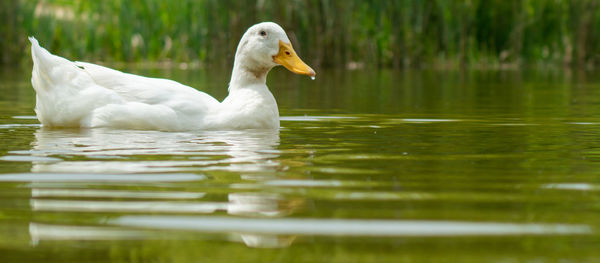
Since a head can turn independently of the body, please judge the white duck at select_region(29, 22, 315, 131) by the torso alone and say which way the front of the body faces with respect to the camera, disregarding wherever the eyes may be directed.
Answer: to the viewer's right
